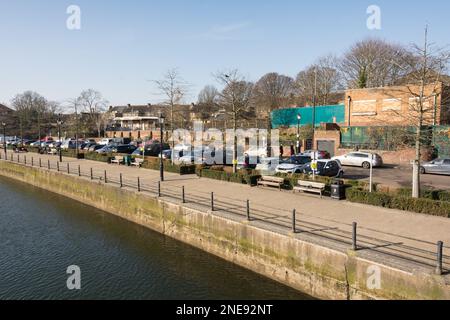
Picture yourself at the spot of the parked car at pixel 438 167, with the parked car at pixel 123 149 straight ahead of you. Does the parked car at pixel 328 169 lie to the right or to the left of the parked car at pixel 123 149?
left

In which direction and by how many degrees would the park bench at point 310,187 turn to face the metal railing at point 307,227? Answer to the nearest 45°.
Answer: approximately 45° to its left

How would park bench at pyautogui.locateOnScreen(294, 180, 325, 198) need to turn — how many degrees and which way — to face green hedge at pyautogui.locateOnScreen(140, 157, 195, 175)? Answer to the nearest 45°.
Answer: approximately 90° to its right

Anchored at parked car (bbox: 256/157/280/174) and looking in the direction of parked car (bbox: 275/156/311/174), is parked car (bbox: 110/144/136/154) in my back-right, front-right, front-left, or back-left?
back-left

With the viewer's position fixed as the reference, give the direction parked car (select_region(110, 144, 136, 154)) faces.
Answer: facing the viewer and to the left of the viewer

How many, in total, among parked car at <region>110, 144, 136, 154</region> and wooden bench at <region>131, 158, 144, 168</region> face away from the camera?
0

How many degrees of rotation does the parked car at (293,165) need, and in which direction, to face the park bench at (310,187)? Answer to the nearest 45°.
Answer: approximately 45° to its left

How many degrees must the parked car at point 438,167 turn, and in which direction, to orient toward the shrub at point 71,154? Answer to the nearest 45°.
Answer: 0° — it already faces it

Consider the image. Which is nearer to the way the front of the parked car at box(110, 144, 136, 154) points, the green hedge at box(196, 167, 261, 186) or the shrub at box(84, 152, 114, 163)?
the shrub

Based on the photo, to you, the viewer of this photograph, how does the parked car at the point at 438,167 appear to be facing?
facing to the left of the viewer

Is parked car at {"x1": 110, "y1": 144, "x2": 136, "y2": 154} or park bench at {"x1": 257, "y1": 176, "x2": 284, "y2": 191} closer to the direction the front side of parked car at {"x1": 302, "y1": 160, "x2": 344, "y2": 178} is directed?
the park bench

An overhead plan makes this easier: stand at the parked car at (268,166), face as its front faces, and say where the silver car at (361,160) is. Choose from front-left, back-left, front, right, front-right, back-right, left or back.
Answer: back

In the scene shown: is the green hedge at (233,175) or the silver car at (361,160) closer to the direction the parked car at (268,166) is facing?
the green hedge

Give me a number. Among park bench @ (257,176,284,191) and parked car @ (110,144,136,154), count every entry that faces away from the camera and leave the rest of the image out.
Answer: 0
